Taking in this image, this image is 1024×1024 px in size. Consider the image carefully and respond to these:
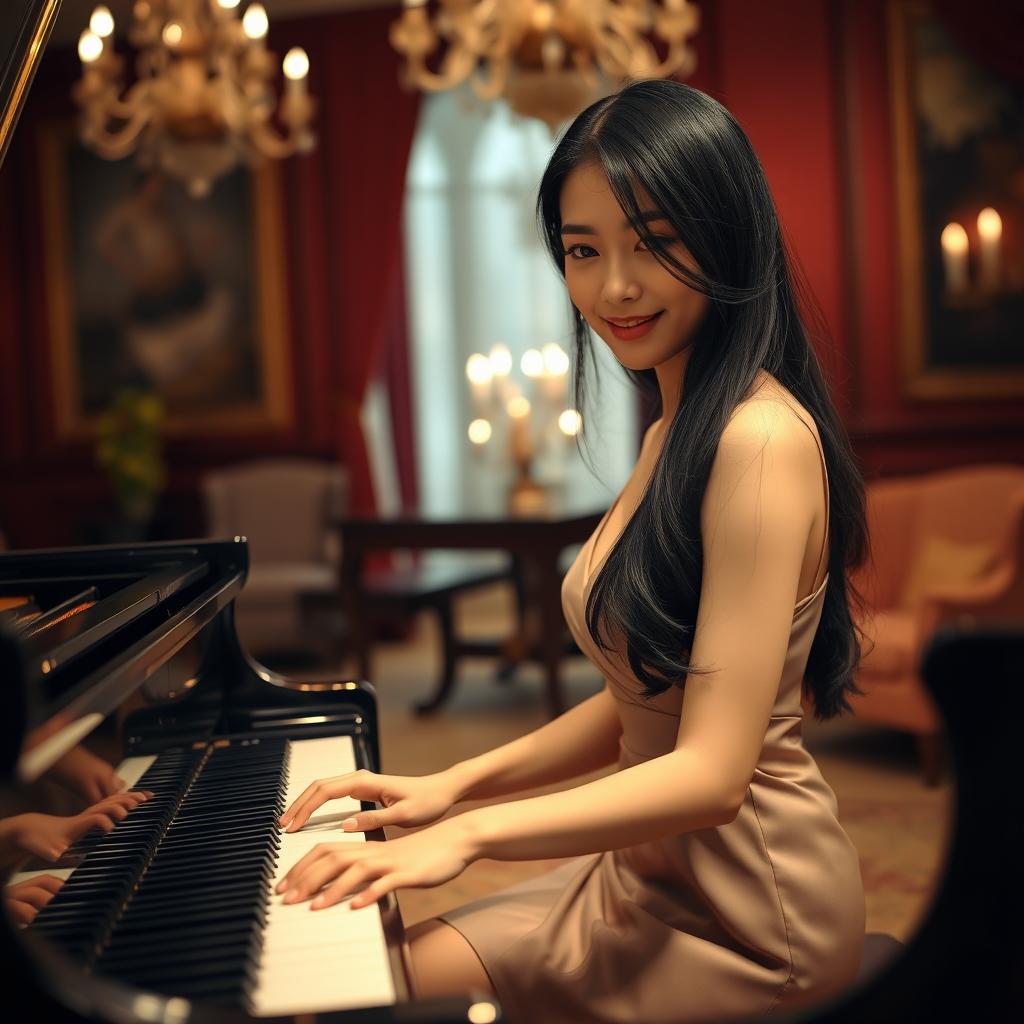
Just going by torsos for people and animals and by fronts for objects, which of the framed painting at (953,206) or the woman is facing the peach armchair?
the framed painting

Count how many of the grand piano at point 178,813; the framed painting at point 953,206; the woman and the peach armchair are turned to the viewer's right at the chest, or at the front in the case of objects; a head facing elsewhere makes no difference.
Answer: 1

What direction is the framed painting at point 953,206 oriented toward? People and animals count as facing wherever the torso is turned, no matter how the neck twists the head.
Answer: toward the camera

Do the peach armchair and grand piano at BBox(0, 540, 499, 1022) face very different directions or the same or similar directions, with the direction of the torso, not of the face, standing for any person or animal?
very different directions

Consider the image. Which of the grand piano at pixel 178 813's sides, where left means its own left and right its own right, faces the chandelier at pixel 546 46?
left

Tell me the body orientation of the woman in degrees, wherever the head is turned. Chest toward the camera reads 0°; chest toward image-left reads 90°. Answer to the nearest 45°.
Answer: approximately 90°

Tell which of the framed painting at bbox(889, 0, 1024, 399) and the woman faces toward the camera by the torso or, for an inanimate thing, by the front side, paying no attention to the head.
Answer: the framed painting

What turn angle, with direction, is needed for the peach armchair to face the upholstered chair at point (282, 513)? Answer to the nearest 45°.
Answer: approximately 90° to its right

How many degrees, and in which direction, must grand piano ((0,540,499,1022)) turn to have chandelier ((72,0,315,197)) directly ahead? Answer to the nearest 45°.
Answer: approximately 90° to its left

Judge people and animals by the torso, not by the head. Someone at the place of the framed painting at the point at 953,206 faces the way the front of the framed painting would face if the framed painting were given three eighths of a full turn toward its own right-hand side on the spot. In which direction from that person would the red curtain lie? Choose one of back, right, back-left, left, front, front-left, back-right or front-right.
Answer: front-left

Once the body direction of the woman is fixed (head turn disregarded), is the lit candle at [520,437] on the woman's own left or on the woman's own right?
on the woman's own right

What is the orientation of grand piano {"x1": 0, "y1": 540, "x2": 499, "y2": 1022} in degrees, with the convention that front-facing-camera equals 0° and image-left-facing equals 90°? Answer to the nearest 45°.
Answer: approximately 270°

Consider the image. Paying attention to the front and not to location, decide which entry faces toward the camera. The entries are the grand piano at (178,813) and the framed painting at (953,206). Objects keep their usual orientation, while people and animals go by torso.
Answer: the framed painting

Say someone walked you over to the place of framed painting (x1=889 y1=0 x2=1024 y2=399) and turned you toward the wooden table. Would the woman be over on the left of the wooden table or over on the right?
left

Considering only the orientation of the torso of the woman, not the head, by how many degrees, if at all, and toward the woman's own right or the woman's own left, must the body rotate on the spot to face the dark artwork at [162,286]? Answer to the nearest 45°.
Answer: approximately 90° to the woman's own right

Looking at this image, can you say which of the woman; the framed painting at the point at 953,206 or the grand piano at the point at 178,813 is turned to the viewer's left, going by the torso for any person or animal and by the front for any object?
the woman
